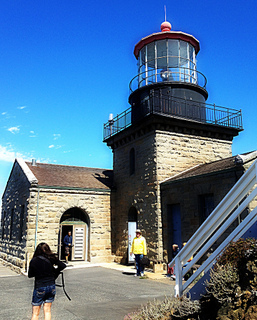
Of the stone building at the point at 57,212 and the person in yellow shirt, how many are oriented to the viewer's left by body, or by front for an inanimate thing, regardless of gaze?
0

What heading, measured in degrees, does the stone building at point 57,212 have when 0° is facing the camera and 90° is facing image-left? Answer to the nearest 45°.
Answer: approximately 315°

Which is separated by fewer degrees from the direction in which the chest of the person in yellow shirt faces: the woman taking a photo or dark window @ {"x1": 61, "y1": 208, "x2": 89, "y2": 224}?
the woman taking a photo

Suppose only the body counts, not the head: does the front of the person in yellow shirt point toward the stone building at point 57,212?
no

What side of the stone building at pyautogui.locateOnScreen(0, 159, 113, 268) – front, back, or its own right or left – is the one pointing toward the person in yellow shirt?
front

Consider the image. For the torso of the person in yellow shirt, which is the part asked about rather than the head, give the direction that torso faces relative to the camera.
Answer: toward the camera

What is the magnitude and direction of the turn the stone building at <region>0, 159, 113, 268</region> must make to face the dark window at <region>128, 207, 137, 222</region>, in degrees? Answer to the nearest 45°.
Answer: approximately 45° to its left

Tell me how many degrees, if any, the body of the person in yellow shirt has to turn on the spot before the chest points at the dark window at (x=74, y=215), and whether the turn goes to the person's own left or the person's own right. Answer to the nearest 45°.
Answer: approximately 135° to the person's own right

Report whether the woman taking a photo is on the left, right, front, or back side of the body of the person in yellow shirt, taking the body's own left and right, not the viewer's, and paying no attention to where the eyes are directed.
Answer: front

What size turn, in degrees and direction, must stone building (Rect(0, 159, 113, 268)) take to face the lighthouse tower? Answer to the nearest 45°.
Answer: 0° — it already faces it

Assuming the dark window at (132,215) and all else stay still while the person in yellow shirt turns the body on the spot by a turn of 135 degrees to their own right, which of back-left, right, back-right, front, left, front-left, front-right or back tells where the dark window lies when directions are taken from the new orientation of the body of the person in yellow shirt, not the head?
front-right
